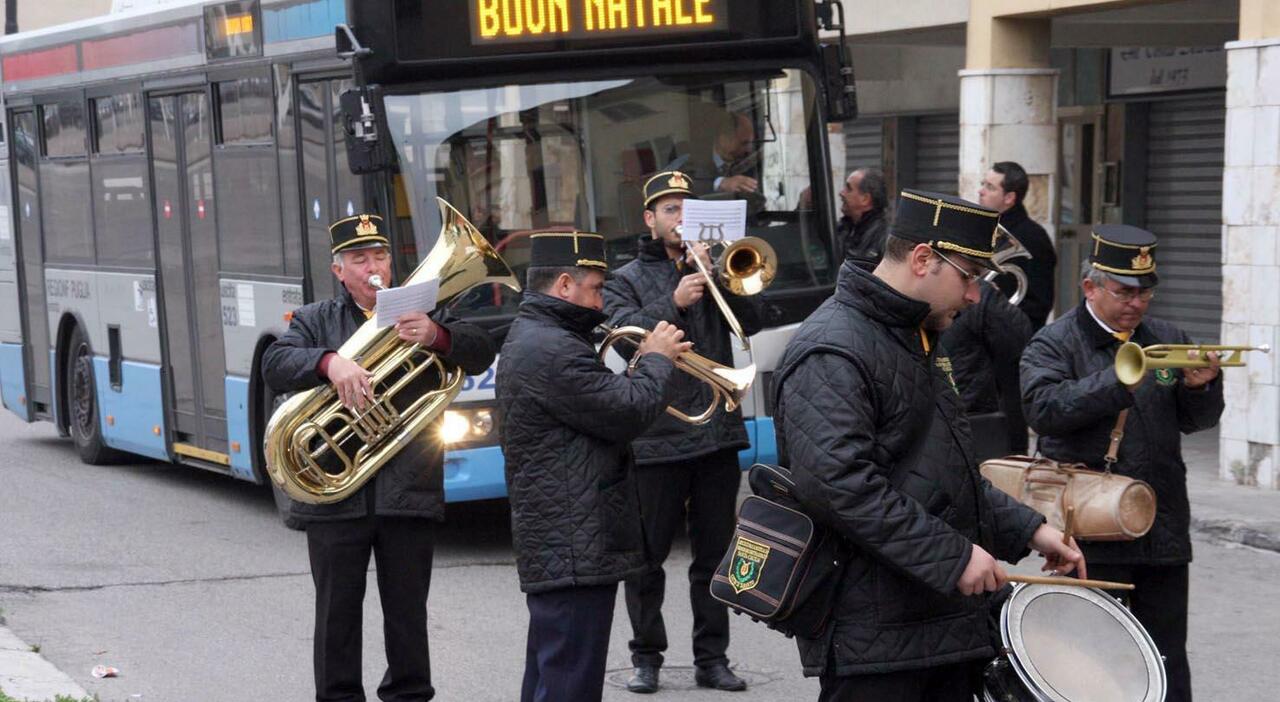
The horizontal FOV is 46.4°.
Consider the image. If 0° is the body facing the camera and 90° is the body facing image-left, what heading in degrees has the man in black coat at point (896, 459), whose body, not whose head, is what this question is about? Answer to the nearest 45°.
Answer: approximately 270°

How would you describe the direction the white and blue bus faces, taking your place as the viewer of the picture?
facing the viewer and to the right of the viewer

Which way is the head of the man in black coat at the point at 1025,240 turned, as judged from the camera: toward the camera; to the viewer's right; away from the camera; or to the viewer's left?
to the viewer's left

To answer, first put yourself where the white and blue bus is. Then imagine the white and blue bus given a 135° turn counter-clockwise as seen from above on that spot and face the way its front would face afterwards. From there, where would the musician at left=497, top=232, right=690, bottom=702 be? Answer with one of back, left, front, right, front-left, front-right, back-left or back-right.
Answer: back

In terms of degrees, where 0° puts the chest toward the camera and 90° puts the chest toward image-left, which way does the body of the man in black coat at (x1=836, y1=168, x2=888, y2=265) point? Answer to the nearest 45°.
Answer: approximately 90°

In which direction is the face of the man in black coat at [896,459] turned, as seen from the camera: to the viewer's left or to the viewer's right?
to the viewer's right

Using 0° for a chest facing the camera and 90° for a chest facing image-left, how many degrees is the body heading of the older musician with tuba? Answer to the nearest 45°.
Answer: approximately 0°

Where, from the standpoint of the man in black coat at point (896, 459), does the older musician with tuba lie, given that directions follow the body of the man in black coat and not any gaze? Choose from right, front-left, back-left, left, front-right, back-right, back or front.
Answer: back-left
